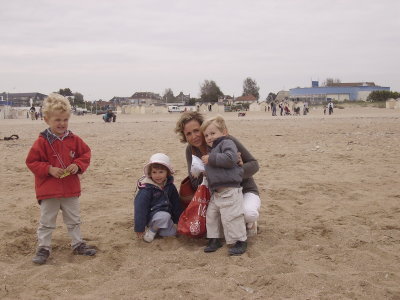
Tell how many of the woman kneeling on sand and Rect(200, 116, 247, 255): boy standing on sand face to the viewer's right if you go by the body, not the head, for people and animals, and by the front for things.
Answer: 0

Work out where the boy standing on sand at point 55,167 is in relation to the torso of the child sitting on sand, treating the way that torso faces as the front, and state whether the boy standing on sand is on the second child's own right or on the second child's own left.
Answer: on the second child's own right

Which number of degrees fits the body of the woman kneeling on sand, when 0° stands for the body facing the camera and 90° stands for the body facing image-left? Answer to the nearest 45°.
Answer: approximately 45°

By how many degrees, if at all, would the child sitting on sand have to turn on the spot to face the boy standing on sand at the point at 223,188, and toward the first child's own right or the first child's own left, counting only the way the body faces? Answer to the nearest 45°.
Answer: approximately 45° to the first child's own left

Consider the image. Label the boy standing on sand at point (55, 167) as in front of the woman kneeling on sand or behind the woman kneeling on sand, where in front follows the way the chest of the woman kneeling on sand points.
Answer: in front

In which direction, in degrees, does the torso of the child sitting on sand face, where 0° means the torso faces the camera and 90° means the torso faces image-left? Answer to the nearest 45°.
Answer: approximately 0°

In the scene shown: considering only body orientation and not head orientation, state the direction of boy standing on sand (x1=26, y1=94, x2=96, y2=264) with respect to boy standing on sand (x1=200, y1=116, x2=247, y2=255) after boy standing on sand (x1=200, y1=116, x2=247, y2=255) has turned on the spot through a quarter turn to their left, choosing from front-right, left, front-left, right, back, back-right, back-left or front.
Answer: back-right

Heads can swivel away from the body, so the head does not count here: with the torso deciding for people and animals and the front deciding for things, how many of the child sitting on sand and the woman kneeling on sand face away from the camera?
0

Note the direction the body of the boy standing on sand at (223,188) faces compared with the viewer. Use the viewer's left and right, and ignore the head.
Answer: facing the viewer and to the left of the viewer

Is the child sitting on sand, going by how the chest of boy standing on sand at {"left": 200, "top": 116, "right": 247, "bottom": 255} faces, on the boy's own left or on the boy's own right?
on the boy's own right

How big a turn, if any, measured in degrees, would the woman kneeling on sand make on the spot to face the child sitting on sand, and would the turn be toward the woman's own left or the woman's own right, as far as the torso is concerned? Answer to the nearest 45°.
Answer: approximately 45° to the woman's own right

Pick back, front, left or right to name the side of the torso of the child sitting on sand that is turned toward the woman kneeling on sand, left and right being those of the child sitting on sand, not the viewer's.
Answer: left
